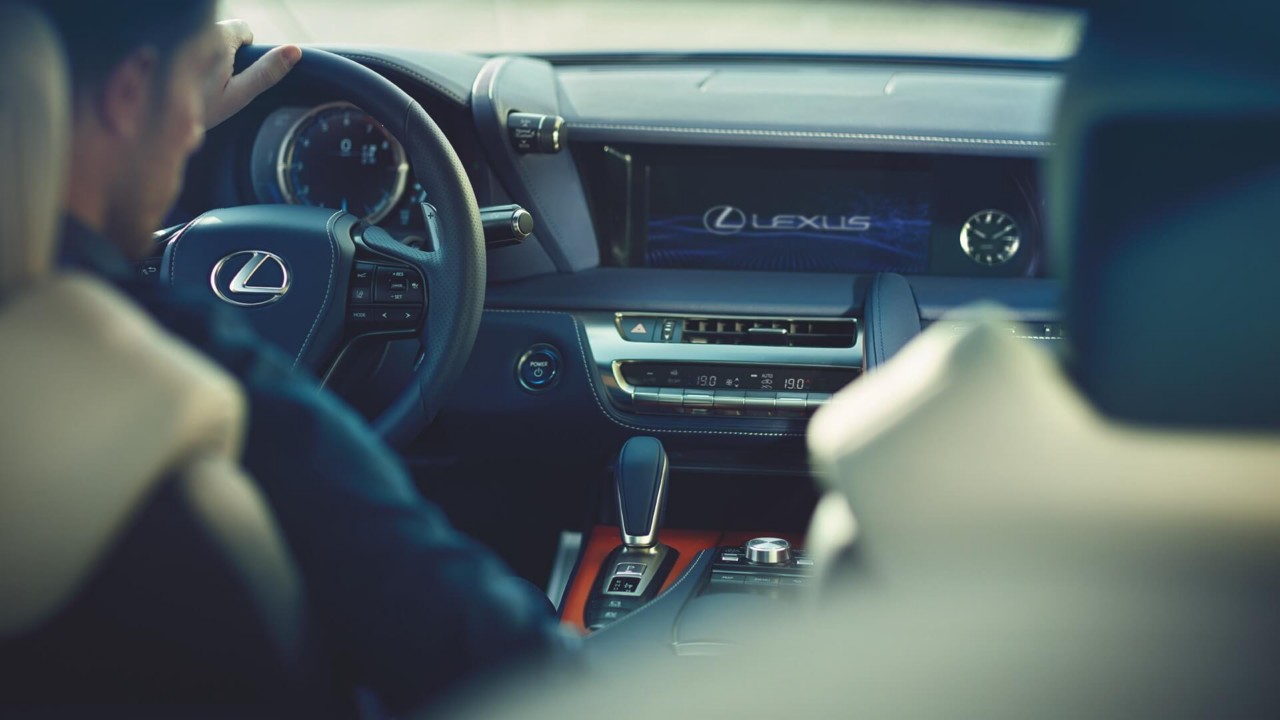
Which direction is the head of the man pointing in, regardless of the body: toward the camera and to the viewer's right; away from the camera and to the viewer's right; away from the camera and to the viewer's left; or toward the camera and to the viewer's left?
away from the camera and to the viewer's right

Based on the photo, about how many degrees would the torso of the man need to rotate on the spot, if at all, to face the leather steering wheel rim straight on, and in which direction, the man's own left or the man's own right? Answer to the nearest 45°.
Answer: approximately 45° to the man's own left

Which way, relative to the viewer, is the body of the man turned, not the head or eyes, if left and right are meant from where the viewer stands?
facing away from the viewer and to the right of the viewer
